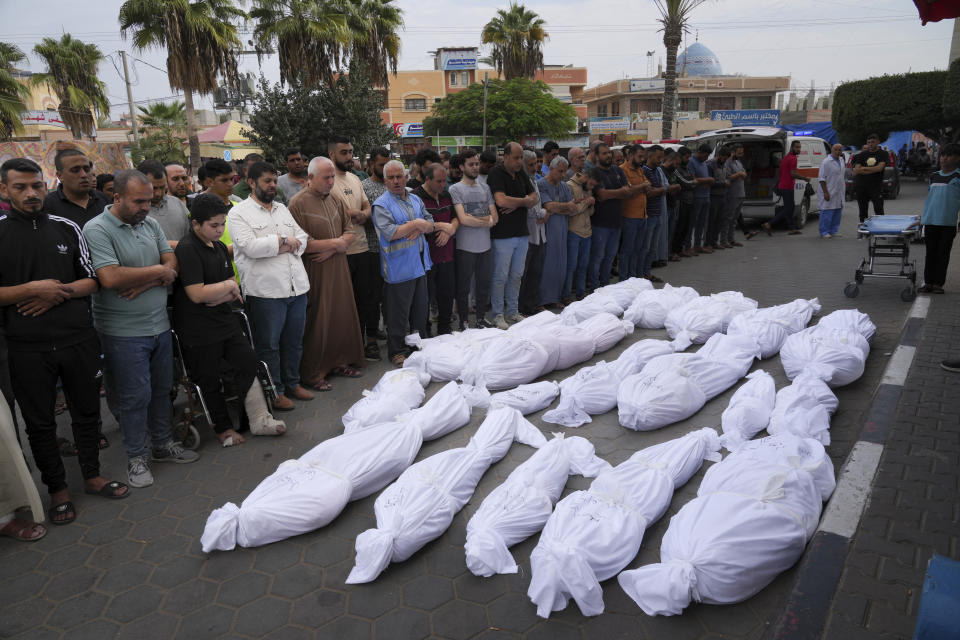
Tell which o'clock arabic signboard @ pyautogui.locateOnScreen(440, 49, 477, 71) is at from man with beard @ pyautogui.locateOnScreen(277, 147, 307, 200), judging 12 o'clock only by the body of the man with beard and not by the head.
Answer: The arabic signboard is roughly at 8 o'clock from the man with beard.

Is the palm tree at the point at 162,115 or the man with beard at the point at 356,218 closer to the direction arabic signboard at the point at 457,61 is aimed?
the man with beard

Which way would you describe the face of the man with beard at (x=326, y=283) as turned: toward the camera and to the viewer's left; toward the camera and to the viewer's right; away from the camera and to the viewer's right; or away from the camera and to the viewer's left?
toward the camera and to the viewer's right

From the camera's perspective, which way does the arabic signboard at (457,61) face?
toward the camera

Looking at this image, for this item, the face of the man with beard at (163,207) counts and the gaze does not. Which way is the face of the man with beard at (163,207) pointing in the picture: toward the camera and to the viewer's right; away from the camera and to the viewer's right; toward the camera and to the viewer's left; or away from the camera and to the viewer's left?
toward the camera and to the viewer's right

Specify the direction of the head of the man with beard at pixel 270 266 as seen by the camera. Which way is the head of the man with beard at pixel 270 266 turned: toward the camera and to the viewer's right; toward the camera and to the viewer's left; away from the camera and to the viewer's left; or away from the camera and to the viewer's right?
toward the camera and to the viewer's right

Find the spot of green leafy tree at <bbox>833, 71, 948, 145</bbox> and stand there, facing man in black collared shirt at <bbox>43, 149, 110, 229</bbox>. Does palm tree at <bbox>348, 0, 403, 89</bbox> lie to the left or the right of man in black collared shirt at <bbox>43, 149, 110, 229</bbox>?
right

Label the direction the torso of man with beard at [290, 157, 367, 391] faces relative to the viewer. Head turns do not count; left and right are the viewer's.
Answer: facing the viewer and to the right of the viewer

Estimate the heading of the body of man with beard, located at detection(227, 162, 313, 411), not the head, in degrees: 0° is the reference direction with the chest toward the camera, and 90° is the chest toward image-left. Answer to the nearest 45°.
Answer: approximately 315°

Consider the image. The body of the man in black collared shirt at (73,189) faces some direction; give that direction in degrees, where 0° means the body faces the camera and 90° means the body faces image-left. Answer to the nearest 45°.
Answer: approximately 315°

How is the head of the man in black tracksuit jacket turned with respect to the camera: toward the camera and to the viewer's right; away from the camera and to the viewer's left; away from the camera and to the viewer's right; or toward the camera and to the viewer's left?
toward the camera and to the viewer's right
